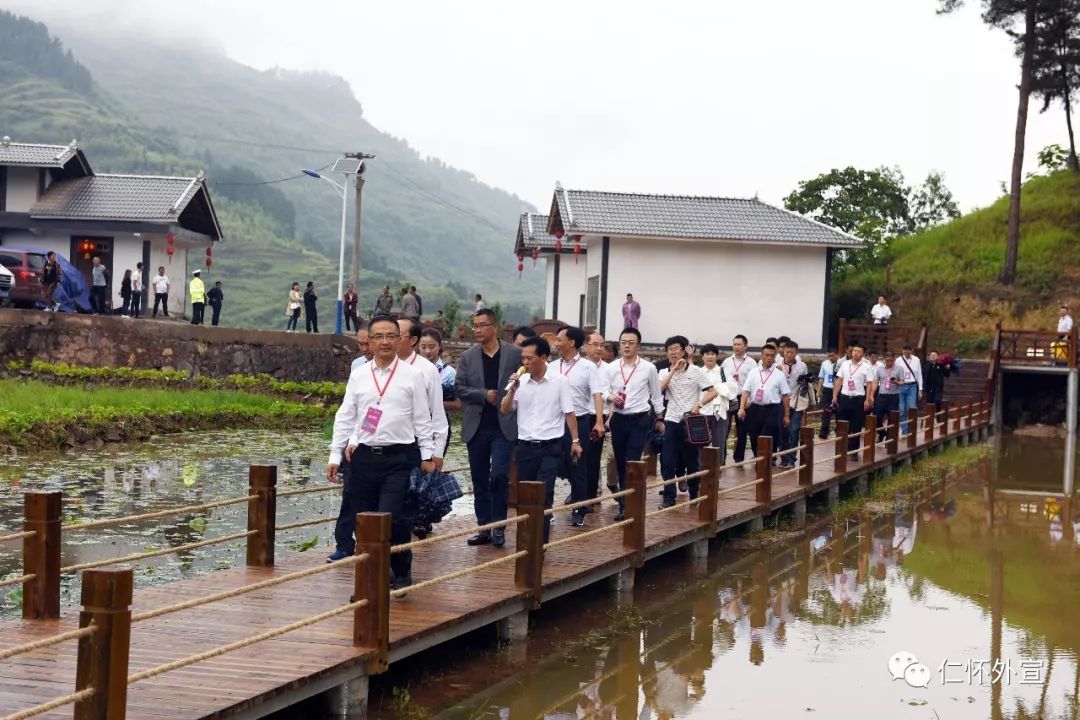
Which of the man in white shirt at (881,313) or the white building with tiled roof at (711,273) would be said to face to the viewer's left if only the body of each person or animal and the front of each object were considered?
the white building with tiled roof

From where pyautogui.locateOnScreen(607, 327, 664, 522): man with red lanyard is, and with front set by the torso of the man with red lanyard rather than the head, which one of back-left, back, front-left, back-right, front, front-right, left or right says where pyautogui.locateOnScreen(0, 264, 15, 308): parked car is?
right

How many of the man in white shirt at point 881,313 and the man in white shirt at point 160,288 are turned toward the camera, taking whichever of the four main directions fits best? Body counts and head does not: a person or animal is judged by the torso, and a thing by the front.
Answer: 2

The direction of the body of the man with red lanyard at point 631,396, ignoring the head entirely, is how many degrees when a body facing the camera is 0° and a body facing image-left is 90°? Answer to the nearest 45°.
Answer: approximately 45°

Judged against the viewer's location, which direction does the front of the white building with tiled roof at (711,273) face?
facing to the left of the viewer

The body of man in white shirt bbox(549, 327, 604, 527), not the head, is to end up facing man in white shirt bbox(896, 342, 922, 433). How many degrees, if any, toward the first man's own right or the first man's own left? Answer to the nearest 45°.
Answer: approximately 180°

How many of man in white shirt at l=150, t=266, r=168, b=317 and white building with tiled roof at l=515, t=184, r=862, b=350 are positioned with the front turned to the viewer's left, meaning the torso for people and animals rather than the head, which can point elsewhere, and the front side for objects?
1
